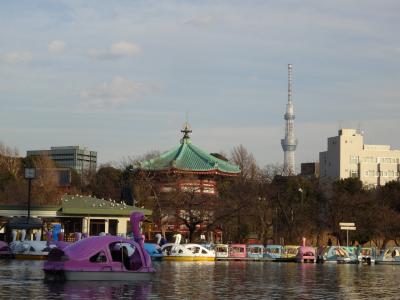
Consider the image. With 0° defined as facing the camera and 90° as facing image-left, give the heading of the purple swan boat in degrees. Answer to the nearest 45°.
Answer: approximately 270°
